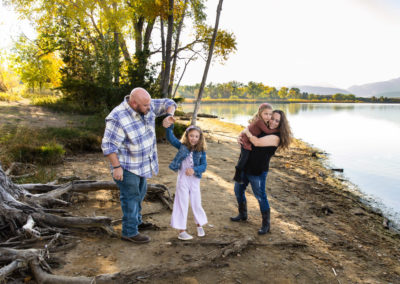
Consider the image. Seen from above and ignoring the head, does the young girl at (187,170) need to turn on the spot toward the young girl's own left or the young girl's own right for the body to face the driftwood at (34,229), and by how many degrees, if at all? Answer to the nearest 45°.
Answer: approximately 90° to the young girl's own right

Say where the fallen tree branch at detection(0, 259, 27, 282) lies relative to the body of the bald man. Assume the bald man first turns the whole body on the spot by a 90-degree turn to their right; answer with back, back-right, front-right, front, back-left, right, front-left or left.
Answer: front

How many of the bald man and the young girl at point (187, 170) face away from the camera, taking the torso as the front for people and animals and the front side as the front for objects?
0

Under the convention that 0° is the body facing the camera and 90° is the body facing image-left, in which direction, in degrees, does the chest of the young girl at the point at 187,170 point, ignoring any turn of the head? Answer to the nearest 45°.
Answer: approximately 0°

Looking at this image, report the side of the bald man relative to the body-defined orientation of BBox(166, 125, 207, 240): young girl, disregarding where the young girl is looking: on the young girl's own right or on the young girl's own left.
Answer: on the young girl's own right

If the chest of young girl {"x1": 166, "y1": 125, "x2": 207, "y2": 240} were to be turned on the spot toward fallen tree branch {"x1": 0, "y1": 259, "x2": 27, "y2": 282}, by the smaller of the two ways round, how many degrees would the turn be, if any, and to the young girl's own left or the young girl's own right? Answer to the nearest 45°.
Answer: approximately 45° to the young girl's own right

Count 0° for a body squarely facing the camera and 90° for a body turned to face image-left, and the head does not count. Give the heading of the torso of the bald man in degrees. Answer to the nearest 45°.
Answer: approximately 315°
